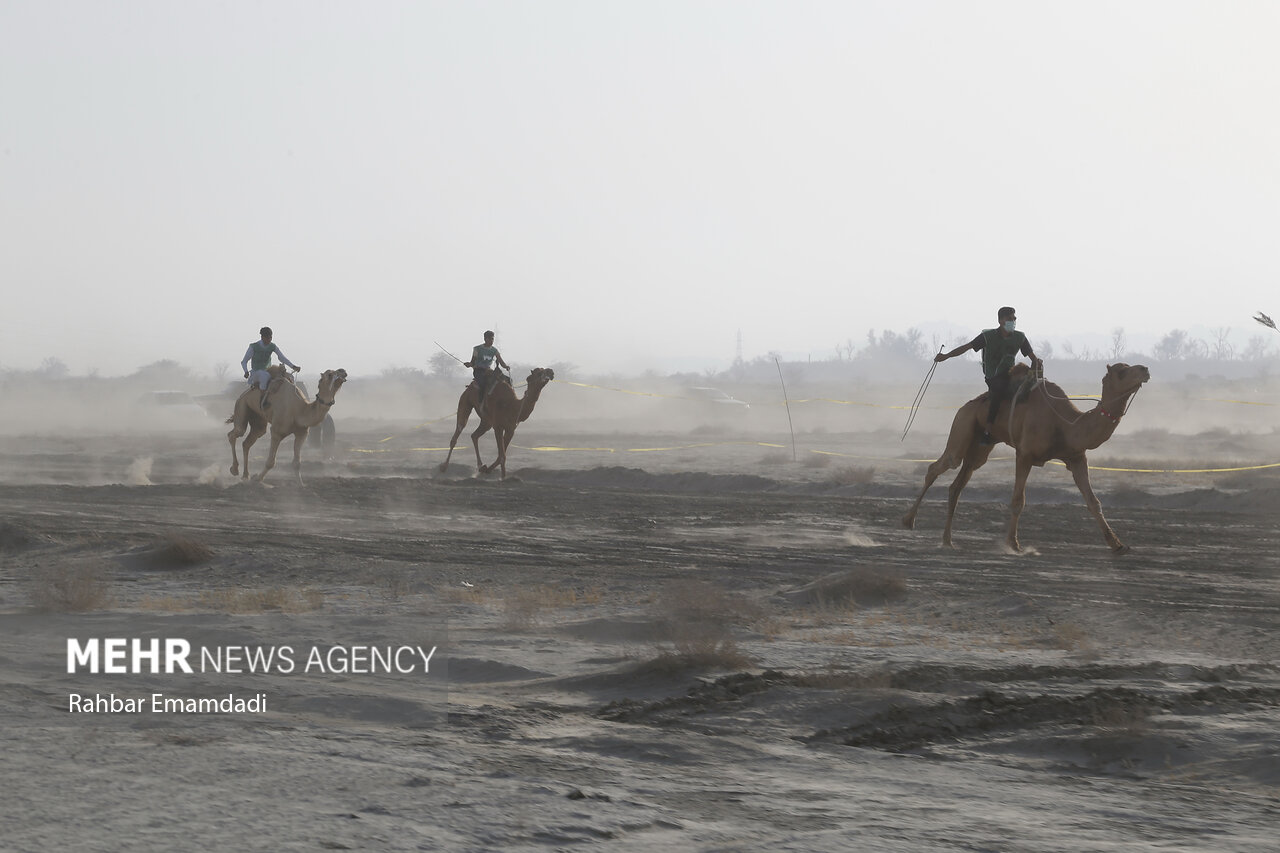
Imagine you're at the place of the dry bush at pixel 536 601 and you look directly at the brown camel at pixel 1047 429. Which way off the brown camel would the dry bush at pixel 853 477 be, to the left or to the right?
left

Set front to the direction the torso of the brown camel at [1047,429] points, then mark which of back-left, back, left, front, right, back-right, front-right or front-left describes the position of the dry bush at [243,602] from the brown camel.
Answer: back-right

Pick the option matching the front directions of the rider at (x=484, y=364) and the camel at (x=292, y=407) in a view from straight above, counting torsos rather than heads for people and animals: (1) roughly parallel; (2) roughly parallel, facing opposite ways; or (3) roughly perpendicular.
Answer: roughly parallel

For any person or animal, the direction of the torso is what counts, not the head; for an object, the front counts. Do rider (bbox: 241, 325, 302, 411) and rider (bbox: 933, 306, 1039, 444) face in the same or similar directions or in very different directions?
same or similar directions

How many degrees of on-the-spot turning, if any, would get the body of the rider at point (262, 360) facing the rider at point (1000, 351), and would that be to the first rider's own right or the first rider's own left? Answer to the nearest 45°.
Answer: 0° — they already face them

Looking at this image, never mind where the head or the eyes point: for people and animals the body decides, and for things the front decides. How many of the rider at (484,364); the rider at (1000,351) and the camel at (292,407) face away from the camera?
0

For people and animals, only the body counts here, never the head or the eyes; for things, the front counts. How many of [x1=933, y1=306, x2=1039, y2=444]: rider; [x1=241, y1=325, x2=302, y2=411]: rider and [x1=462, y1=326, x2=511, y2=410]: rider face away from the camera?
0

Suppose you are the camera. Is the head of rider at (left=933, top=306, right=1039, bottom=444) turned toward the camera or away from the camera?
toward the camera

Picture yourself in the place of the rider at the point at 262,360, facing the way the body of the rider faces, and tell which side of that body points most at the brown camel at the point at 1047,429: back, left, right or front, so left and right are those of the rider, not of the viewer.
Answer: front

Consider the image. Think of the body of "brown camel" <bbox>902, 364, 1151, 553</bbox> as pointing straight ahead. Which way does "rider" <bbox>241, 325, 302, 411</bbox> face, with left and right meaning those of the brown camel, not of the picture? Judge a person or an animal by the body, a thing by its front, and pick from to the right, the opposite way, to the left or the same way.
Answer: the same way

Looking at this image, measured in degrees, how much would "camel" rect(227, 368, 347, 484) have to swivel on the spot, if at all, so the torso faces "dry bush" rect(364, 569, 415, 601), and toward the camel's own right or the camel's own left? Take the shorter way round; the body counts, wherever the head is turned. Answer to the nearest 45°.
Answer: approximately 45° to the camel's own right

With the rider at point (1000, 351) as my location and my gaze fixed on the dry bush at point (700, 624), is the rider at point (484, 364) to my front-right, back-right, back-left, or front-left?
back-right

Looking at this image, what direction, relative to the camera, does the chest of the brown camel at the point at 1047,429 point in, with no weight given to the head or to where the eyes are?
to the viewer's right

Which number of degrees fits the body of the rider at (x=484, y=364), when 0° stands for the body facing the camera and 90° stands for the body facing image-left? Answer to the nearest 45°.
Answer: approximately 315°

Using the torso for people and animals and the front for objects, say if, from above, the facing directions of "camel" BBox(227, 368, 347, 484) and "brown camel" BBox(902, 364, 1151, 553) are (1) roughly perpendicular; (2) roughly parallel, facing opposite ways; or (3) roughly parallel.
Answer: roughly parallel

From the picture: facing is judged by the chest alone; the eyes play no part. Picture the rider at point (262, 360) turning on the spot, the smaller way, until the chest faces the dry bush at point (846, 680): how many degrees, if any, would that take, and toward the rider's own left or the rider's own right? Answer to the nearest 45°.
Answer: approximately 45° to the rider's own right

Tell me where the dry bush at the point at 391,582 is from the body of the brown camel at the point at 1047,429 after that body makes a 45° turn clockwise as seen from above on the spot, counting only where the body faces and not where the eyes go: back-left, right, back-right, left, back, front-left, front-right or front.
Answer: right

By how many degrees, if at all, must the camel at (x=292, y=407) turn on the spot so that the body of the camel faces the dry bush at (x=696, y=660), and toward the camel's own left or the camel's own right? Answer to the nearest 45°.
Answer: approximately 45° to the camel's own right

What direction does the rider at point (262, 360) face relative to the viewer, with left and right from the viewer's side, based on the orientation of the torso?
facing the viewer and to the right of the viewer
